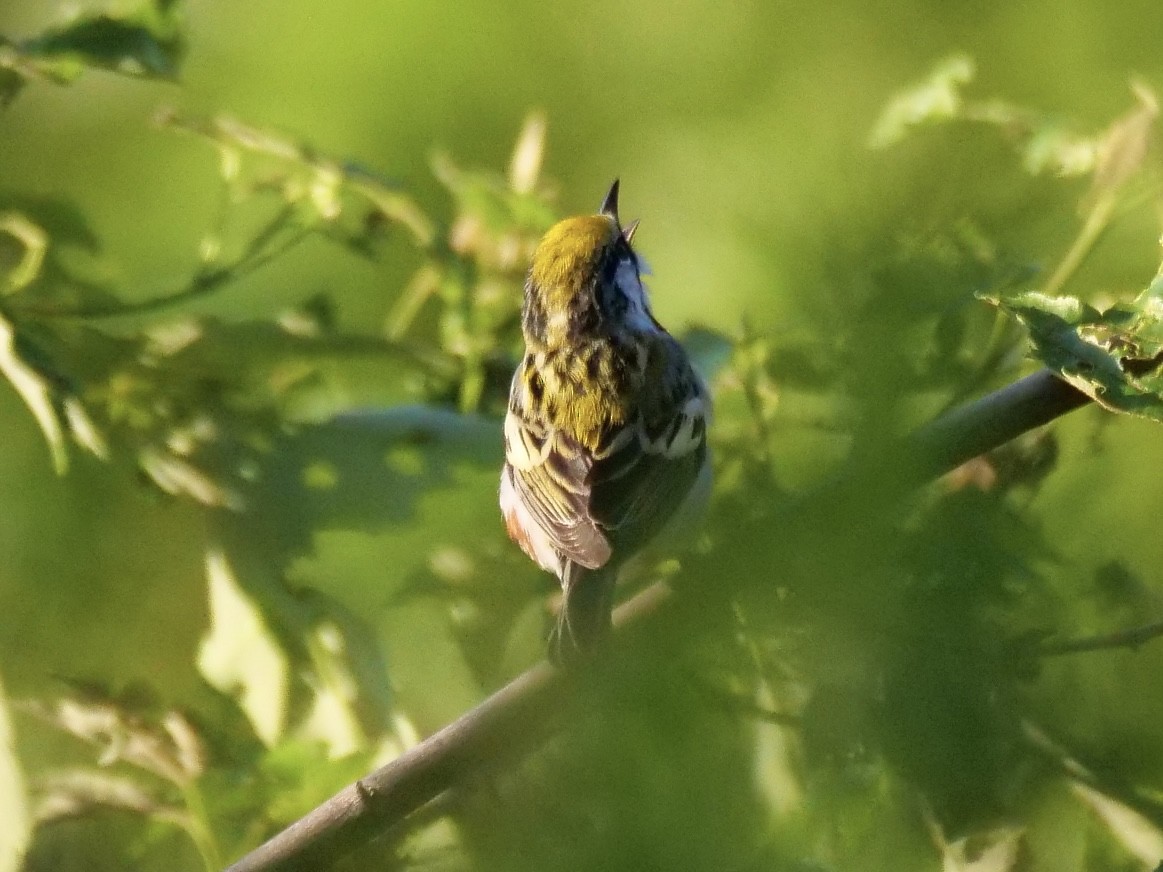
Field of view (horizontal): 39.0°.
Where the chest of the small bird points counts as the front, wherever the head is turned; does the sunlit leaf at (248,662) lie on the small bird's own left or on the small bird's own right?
on the small bird's own left

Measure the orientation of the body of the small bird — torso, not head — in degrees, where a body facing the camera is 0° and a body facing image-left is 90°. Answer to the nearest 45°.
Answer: approximately 180°

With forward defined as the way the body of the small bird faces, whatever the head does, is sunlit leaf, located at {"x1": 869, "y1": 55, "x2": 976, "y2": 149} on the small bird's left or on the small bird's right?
on the small bird's right
